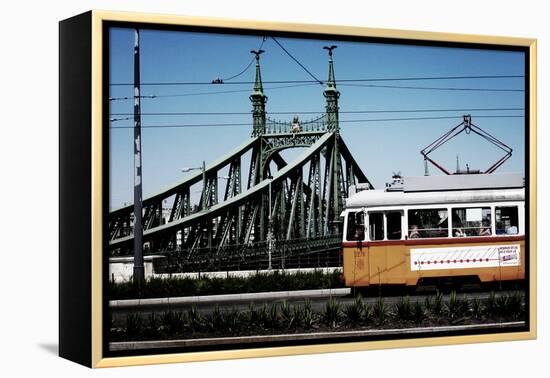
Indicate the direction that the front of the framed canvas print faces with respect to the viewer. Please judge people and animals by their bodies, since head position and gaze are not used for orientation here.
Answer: facing the viewer and to the right of the viewer
